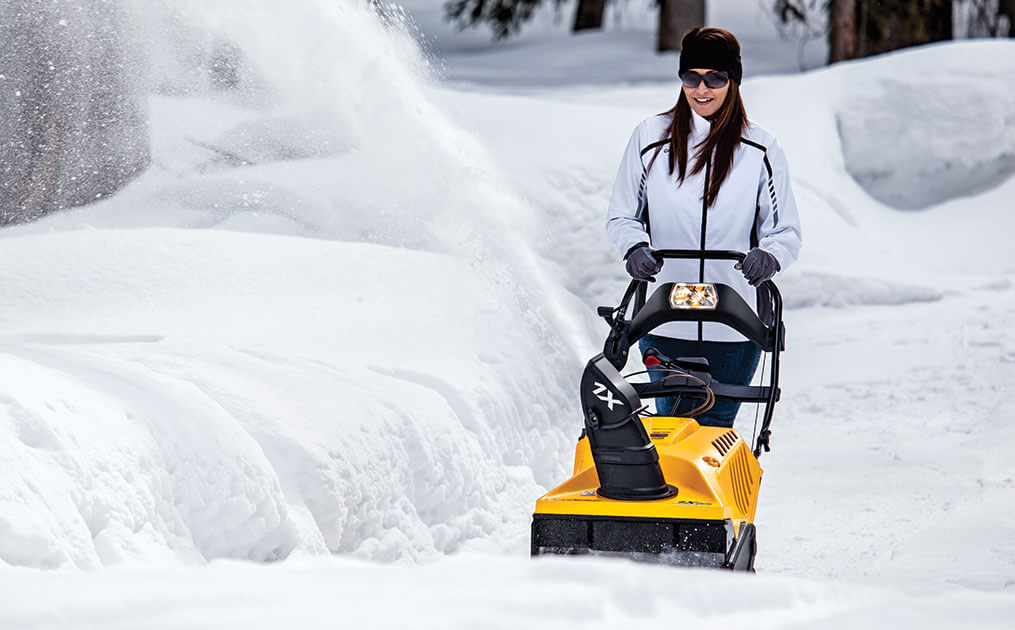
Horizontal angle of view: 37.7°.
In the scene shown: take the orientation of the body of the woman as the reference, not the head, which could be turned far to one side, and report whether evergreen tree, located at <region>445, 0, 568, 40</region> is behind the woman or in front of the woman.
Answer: behind

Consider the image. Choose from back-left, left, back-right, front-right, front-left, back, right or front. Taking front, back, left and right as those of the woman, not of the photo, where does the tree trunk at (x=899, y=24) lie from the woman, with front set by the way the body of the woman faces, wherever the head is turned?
back

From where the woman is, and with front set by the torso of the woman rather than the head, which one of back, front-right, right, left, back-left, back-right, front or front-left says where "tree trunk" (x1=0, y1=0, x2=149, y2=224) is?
back-right

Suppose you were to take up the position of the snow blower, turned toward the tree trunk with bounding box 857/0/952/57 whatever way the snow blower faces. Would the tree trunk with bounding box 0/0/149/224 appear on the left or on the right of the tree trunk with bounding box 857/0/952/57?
left
